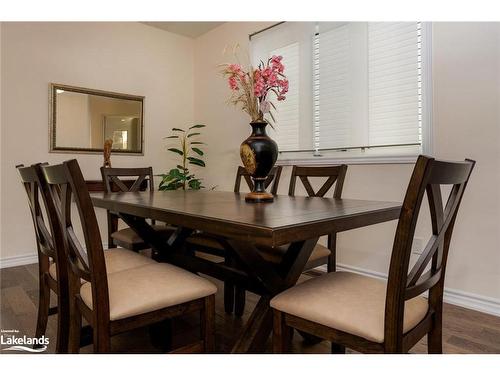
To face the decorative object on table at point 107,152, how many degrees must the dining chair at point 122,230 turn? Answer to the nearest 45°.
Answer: approximately 135° to its left

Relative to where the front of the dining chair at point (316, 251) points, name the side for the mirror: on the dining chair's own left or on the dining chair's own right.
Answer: on the dining chair's own right

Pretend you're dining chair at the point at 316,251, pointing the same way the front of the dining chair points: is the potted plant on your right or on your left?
on your right

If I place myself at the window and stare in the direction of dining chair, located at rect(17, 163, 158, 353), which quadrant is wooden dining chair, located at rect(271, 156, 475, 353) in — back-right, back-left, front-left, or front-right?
front-left

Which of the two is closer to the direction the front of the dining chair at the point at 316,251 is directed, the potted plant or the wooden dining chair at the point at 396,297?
the wooden dining chair

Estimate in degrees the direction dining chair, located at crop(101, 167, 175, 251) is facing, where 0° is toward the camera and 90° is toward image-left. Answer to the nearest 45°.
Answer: approximately 315°

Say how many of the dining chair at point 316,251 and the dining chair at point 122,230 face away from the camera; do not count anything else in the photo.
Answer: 0

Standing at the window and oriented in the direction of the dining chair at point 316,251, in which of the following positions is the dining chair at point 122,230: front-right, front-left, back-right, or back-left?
front-right
